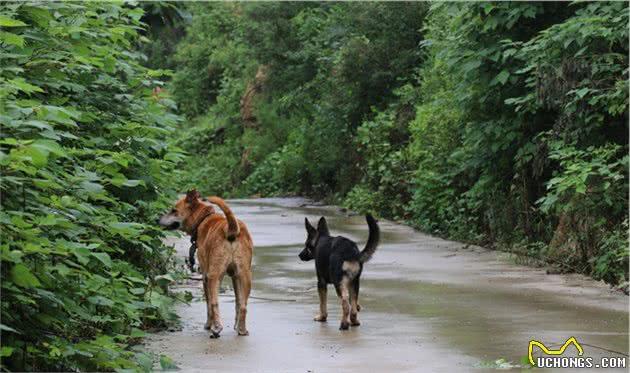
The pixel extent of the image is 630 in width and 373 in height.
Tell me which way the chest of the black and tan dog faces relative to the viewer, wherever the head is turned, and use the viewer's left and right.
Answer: facing away from the viewer and to the left of the viewer

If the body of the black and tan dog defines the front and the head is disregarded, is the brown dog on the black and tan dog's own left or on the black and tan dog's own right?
on the black and tan dog's own left
